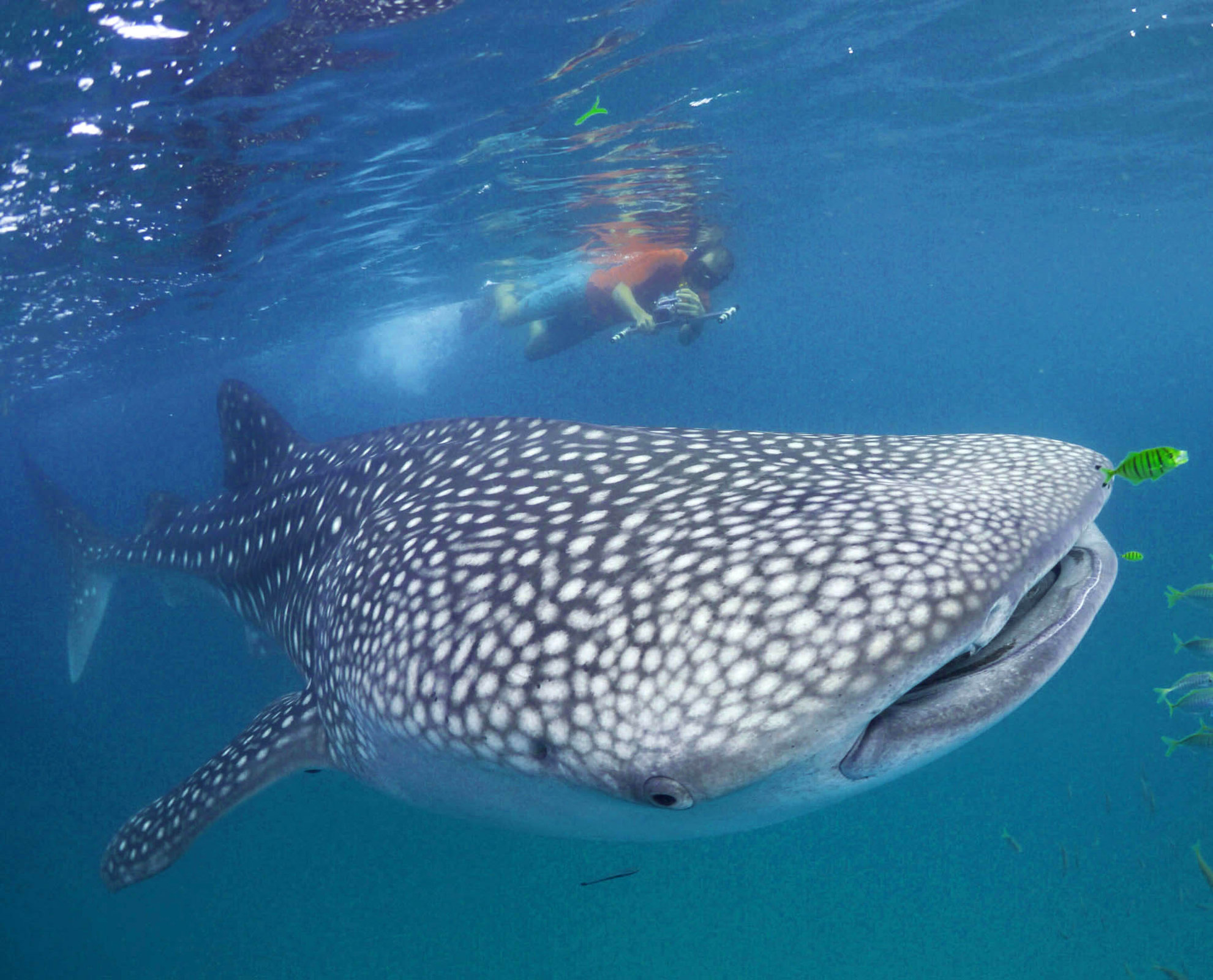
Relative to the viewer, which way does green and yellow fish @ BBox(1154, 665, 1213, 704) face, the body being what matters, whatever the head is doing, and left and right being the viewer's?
facing to the right of the viewer

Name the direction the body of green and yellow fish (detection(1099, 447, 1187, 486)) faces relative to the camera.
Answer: to the viewer's right

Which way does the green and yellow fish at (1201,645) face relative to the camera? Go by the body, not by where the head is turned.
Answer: to the viewer's right

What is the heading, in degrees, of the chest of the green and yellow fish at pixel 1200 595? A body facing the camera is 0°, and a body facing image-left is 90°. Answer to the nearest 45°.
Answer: approximately 270°

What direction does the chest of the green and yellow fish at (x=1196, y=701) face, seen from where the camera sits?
to the viewer's right
